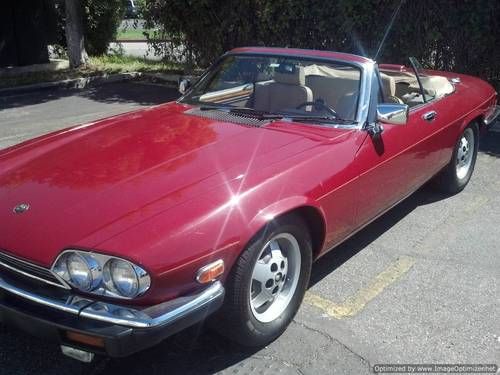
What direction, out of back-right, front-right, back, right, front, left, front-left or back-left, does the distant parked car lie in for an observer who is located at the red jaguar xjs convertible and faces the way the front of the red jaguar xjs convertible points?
back-right

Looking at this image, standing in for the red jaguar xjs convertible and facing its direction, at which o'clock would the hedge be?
The hedge is roughly at 5 o'clock from the red jaguar xjs convertible.

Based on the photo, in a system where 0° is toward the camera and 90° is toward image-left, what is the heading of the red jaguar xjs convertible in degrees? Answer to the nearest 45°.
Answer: approximately 45°
